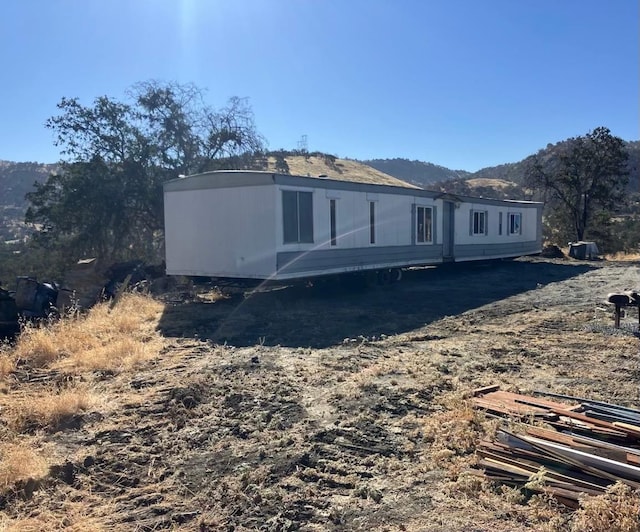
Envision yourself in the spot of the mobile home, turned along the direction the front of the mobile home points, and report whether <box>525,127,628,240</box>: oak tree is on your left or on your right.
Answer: on your left

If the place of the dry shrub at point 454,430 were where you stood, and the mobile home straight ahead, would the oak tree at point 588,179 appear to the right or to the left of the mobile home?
right

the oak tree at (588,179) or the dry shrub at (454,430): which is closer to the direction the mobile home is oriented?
the dry shrub

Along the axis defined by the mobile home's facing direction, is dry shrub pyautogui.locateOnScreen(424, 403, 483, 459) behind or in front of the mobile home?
in front
